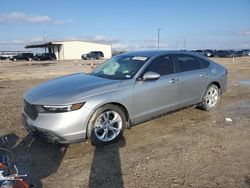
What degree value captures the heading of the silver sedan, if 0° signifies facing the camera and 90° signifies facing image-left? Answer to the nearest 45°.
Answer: approximately 45°
